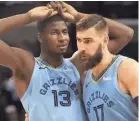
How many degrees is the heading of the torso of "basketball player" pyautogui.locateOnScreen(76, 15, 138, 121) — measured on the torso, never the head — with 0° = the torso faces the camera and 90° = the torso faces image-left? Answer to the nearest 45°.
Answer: approximately 45°

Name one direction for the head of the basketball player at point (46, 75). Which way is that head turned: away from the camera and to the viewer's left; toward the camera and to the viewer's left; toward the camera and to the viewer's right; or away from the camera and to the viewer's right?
toward the camera and to the viewer's right

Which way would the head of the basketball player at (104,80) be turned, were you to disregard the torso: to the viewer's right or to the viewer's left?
to the viewer's left
